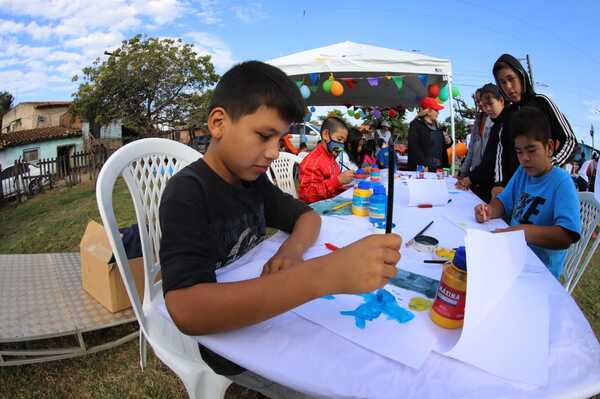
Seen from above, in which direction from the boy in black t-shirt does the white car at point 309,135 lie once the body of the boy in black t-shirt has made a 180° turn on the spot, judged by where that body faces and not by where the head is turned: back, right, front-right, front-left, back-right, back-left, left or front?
front-right

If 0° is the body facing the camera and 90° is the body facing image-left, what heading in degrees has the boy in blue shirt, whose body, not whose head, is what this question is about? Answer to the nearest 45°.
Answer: approximately 45°

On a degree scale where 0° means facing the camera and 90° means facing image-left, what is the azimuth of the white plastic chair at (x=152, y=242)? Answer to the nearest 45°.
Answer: approximately 315°

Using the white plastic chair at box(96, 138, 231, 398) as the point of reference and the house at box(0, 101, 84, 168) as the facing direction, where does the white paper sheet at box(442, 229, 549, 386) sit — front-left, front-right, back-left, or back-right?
back-right

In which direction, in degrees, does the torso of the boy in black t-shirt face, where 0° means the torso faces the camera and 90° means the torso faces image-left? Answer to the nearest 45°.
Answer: approximately 315°

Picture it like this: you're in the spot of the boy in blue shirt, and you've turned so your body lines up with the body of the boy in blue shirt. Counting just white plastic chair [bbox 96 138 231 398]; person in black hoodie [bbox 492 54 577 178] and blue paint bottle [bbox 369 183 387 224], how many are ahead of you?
2
